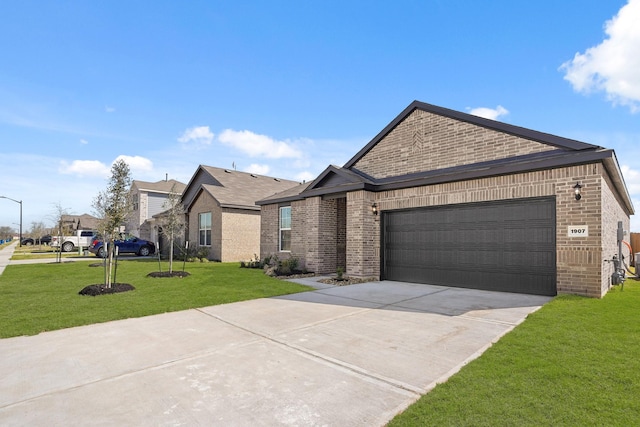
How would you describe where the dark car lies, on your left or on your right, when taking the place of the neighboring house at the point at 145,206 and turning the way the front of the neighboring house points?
on your left

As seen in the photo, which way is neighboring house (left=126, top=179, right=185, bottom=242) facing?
to the viewer's left

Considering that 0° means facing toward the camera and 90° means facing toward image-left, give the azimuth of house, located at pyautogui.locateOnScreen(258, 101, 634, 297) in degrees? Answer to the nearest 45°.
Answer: approximately 45°

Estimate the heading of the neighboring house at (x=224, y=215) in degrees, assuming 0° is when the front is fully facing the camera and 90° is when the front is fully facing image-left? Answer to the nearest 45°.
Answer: approximately 45°
